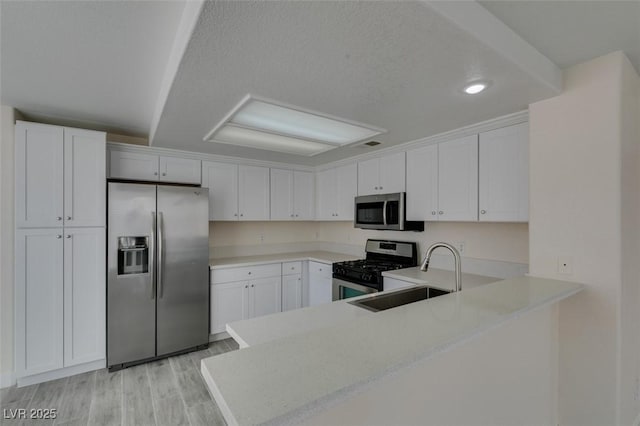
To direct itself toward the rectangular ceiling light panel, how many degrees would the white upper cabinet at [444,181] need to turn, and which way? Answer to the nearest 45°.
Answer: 0° — it already faces it

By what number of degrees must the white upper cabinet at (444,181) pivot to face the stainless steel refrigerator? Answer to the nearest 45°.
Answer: approximately 45° to its right

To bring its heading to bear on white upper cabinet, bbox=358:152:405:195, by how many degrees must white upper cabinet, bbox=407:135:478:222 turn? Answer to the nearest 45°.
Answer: approximately 90° to its right

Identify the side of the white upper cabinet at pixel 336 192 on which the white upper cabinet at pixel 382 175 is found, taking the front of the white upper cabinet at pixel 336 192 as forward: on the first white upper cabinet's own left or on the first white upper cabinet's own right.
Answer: on the first white upper cabinet's own left

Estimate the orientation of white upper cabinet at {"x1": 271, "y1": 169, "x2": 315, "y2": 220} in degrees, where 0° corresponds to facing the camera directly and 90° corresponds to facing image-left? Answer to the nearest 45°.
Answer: approximately 315°

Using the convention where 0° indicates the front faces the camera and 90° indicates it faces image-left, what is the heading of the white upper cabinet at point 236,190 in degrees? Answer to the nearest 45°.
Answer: approximately 315°

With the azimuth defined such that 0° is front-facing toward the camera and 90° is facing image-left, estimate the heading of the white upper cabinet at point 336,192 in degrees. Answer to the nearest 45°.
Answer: approximately 45°

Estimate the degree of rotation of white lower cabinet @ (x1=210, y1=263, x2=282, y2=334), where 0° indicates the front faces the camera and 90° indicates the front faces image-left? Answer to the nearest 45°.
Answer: approximately 315°

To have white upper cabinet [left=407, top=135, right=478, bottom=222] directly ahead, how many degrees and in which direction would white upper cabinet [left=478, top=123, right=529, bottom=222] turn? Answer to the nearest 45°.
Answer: approximately 45° to its right
